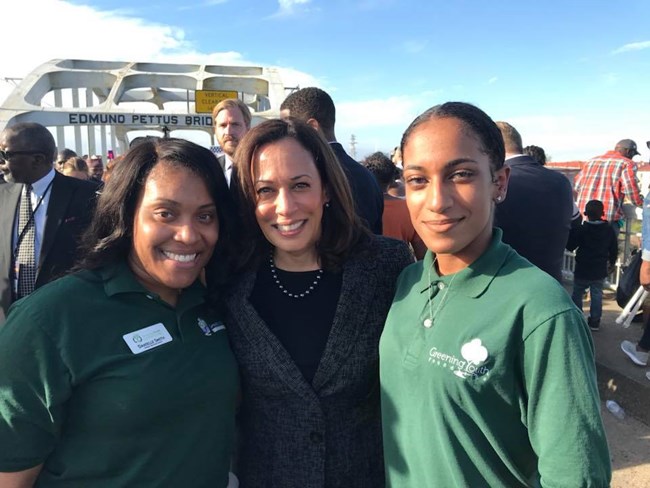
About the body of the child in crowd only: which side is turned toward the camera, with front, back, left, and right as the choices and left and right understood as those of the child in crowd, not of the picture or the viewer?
back

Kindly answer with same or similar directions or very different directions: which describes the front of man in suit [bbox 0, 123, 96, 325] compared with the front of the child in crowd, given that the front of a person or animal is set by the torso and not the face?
very different directions

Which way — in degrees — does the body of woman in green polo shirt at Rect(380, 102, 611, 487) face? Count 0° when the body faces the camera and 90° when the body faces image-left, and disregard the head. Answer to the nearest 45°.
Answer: approximately 45°

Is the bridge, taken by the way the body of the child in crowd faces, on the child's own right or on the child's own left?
on the child's own left

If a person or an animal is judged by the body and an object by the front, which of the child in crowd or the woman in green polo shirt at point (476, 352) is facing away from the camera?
the child in crowd

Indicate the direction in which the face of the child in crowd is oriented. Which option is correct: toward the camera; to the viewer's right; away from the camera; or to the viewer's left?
away from the camera

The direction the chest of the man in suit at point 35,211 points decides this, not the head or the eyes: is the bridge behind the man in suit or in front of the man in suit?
behind

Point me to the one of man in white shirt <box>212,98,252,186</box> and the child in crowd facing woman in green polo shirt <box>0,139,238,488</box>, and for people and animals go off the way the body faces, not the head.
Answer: the man in white shirt

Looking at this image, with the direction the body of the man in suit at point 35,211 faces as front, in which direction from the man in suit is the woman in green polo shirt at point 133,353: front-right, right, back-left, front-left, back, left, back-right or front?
front-left

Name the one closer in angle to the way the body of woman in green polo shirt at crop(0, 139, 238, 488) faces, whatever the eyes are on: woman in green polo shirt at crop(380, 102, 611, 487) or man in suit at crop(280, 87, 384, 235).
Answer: the woman in green polo shirt

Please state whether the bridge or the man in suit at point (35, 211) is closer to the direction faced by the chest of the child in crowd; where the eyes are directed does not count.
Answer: the bridge

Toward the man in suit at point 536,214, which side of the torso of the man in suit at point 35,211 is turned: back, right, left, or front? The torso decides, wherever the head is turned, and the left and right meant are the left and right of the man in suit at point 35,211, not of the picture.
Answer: left

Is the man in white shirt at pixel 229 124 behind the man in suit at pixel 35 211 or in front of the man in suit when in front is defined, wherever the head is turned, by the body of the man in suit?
behind

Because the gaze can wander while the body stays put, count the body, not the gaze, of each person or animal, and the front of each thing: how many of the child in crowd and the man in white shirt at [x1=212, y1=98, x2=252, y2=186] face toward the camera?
1

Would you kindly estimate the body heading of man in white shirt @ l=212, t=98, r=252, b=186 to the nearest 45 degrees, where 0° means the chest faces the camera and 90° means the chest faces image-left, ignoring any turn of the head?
approximately 0°
